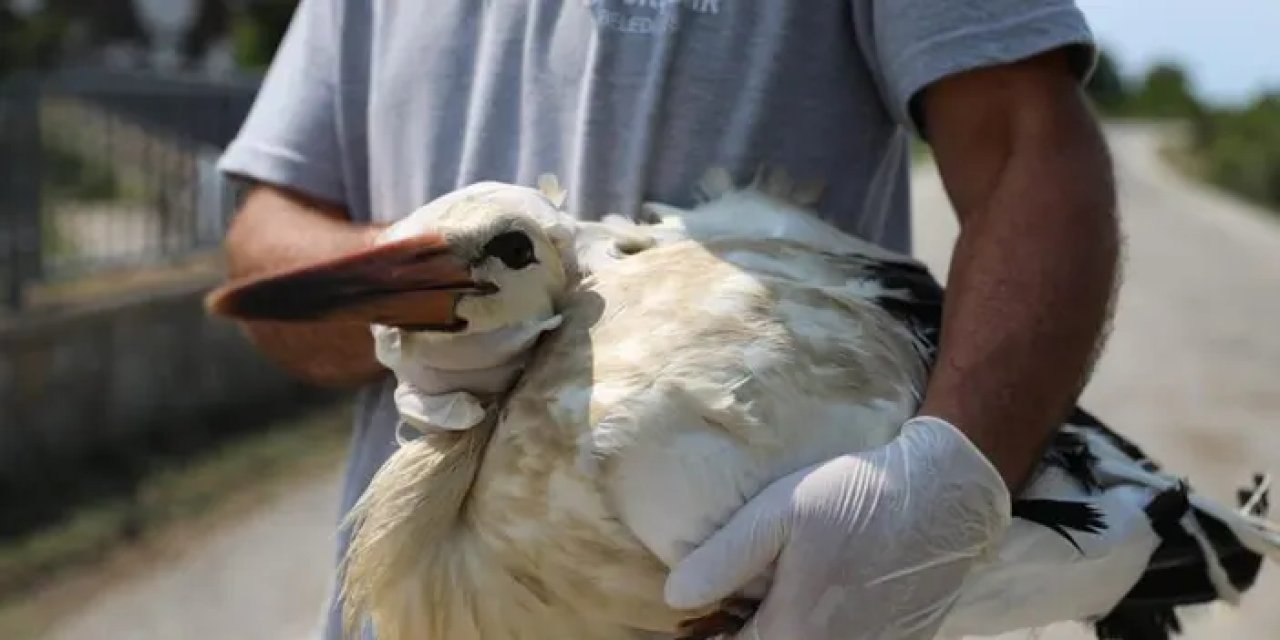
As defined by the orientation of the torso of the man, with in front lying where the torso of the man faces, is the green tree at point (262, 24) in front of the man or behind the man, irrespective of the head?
behind

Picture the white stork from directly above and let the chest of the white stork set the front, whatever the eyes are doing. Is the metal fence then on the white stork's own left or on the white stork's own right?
on the white stork's own right

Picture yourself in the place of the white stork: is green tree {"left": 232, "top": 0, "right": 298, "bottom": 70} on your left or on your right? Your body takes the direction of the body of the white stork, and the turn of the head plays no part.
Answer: on your right

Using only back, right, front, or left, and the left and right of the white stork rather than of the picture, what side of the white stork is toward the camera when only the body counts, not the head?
left

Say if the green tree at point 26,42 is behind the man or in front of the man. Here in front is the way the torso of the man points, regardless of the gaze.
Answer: behind

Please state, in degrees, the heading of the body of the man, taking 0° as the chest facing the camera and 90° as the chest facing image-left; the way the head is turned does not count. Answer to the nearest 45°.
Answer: approximately 0°
